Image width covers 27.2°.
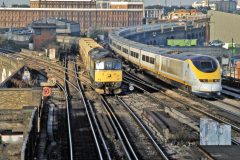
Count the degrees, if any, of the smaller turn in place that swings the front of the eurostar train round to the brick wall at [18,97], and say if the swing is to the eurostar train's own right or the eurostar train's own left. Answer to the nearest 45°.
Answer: approximately 135° to the eurostar train's own right

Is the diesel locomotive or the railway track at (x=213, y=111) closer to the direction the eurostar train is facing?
the railway track

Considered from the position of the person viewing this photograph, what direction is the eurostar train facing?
facing the viewer and to the right of the viewer

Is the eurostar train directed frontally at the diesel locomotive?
no

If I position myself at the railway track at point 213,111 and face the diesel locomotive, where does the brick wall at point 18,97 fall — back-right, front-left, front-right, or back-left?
front-left

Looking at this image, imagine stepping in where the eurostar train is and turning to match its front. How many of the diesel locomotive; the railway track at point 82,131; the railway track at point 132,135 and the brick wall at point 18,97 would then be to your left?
0

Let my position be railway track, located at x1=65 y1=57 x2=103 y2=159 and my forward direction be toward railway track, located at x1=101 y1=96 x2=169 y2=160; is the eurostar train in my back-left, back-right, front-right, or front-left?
front-left

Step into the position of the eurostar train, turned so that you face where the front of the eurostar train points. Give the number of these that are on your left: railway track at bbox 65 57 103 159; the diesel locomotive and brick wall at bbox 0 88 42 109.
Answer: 0

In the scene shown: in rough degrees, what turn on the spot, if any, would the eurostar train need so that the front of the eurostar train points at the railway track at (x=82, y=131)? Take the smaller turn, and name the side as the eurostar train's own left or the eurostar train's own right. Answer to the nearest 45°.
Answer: approximately 90° to the eurostar train's own right

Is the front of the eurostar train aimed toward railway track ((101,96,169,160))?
no
